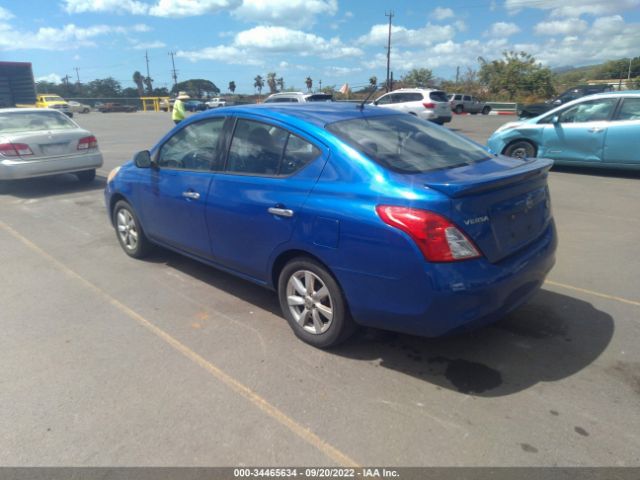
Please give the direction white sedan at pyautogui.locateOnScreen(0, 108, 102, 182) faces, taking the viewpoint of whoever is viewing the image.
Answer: facing away from the viewer and to the left of the viewer

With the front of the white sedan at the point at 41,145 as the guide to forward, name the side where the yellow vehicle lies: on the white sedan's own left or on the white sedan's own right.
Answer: on the white sedan's own right

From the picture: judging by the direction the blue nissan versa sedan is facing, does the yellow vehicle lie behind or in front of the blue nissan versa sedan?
in front

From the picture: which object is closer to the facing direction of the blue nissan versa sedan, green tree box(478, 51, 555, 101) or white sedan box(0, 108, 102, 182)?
the white sedan

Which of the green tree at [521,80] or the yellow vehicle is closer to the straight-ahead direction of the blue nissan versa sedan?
the yellow vehicle

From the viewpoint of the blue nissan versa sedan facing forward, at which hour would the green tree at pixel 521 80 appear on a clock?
The green tree is roughly at 2 o'clock from the blue nissan versa sedan.

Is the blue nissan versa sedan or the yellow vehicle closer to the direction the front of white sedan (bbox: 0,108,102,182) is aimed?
the yellow vehicle

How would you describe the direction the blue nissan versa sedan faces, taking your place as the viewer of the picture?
facing away from the viewer and to the left of the viewer

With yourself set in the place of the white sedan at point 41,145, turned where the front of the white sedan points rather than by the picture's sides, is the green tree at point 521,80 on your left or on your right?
on your right

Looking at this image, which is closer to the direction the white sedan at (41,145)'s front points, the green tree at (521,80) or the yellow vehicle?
the yellow vehicle

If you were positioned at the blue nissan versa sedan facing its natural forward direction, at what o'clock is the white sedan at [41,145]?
The white sedan is roughly at 12 o'clock from the blue nissan versa sedan.
